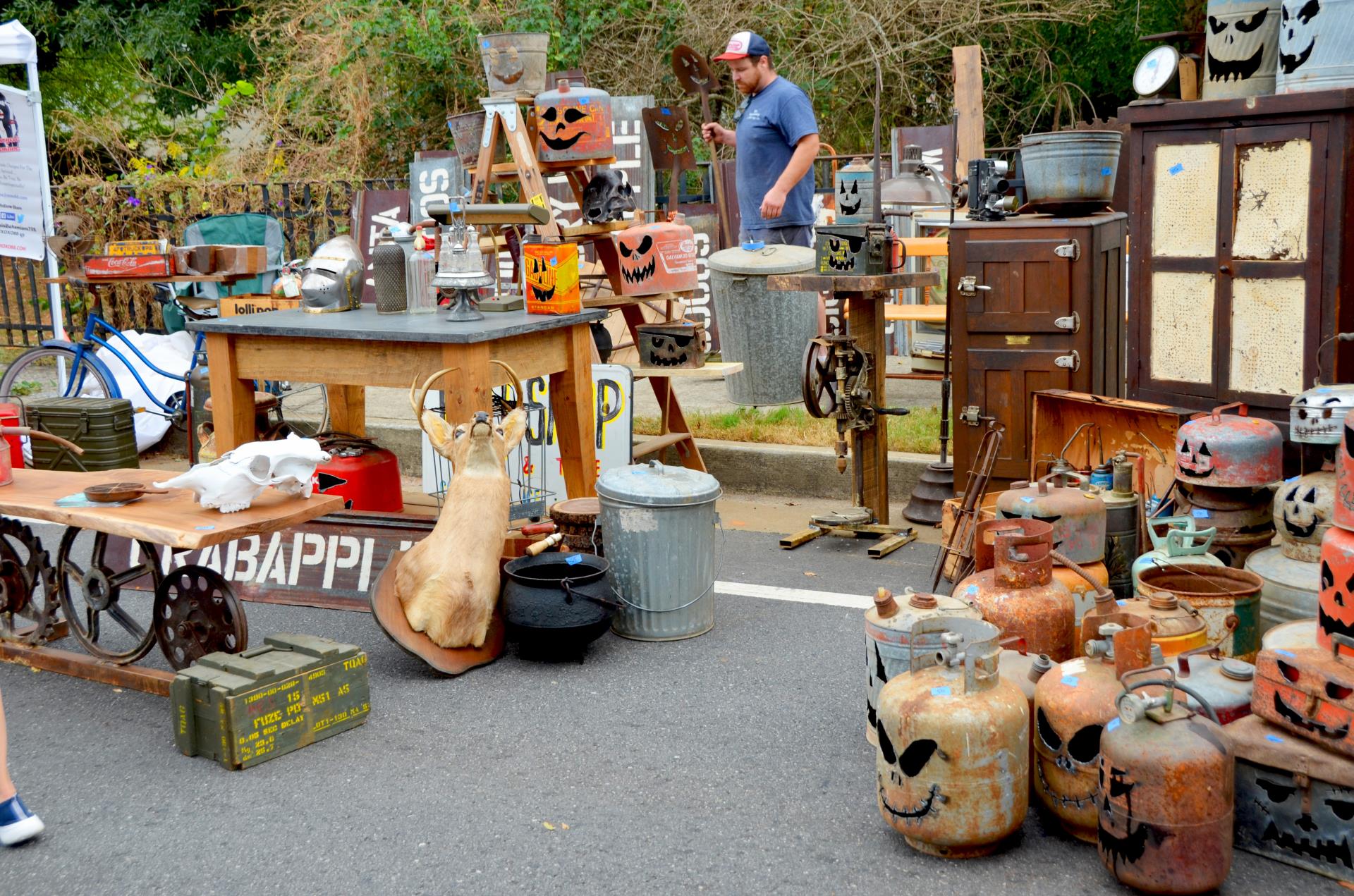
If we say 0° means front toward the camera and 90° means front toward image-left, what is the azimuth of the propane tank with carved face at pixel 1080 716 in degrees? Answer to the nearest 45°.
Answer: approximately 45°

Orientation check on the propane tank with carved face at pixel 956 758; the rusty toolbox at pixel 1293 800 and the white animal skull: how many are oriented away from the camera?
0

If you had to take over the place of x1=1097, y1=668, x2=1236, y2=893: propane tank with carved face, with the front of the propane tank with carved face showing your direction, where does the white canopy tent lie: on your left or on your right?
on your right

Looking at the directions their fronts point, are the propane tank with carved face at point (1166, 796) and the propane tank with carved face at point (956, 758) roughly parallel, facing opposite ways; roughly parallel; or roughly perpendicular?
roughly parallel

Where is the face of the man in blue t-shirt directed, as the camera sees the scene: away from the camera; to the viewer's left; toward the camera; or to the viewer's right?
to the viewer's left

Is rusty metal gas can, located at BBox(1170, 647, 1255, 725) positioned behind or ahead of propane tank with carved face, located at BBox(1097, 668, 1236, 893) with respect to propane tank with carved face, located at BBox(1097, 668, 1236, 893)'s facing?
behind

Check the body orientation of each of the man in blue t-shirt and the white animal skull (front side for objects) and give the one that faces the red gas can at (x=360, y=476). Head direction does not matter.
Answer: the man in blue t-shirt

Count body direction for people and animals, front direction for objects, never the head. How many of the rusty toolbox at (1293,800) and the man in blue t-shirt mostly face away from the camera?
0

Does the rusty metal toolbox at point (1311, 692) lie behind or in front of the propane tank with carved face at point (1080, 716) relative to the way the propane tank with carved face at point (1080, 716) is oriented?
behind

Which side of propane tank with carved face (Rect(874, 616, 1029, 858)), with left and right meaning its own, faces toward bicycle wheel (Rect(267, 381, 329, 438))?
right

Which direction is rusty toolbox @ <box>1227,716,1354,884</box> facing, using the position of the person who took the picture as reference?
facing the viewer and to the left of the viewer

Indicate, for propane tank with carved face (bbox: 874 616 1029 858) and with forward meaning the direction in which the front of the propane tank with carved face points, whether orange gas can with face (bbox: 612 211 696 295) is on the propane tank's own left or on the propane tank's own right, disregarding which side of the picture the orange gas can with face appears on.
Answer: on the propane tank's own right

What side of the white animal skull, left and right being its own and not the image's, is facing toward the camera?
left

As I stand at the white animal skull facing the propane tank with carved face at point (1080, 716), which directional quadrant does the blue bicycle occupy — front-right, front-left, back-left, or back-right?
back-left

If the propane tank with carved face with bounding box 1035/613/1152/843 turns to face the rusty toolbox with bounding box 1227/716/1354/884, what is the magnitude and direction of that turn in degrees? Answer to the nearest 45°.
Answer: approximately 135° to its left

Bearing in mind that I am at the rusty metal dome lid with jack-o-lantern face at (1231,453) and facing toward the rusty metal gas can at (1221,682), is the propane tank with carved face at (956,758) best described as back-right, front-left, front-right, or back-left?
front-right

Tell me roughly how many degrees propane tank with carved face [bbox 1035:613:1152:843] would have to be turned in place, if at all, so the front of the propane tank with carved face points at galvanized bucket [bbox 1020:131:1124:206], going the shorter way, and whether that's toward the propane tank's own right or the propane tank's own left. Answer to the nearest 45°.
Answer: approximately 135° to the propane tank's own right
